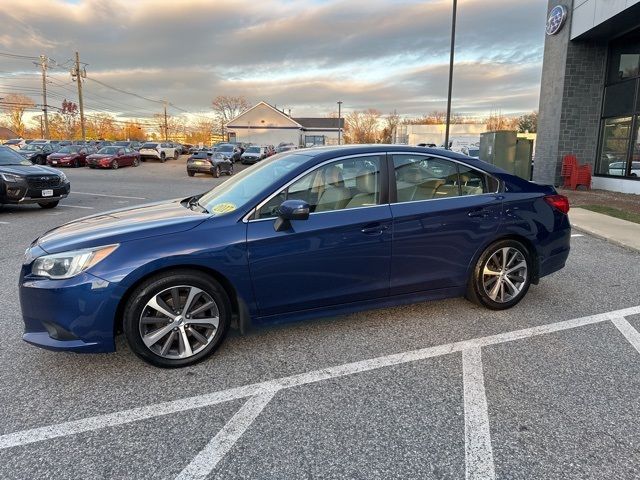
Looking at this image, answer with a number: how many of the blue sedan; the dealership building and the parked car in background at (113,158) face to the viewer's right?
0

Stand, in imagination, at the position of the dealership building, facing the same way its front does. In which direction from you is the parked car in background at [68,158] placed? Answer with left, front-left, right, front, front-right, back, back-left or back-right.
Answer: front-right

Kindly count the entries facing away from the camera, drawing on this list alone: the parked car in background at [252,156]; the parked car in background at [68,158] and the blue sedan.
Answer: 0

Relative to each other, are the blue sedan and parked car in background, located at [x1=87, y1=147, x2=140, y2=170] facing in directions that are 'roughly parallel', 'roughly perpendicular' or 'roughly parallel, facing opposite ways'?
roughly parallel

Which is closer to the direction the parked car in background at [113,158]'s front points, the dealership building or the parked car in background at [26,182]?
the parked car in background

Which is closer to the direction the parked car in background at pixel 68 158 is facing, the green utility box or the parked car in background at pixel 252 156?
the green utility box

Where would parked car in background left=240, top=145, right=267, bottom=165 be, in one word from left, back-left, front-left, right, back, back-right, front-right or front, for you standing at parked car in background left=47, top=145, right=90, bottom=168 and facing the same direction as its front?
back-left

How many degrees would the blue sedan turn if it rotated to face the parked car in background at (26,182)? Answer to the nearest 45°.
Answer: approximately 90° to its right

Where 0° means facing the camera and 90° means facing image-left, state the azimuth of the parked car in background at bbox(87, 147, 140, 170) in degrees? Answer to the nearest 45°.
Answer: approximately 45°

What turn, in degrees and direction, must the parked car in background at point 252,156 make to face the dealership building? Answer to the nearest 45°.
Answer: approximately 90° to its left

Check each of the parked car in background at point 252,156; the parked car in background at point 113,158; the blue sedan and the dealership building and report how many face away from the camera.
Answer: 0

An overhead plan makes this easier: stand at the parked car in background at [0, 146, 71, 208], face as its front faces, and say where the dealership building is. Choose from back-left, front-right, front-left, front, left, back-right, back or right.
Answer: front-left

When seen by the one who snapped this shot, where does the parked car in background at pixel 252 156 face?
facing the viewer and to the left of the viewer

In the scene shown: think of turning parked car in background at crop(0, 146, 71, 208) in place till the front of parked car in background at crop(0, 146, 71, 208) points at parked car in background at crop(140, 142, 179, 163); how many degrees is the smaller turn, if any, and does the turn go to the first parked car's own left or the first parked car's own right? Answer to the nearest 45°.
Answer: approximately 135° to the first parked car's own left
